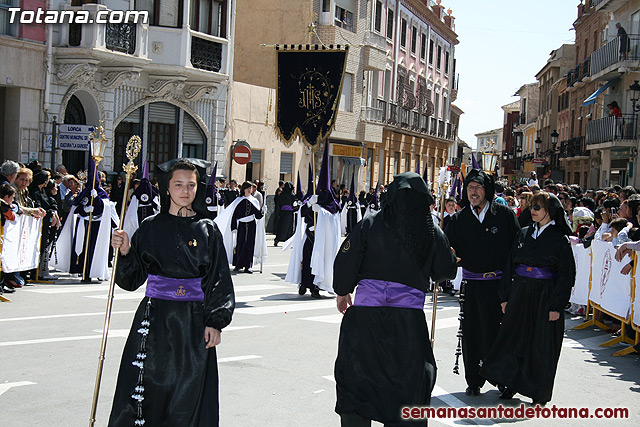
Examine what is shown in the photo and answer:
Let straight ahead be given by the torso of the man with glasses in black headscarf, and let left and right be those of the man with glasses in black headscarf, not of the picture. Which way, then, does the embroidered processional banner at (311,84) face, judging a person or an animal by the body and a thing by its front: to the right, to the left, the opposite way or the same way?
the same way

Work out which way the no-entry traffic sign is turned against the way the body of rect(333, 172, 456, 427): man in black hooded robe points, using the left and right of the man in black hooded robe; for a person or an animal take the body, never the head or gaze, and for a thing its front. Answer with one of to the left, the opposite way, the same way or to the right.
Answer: the opposite way

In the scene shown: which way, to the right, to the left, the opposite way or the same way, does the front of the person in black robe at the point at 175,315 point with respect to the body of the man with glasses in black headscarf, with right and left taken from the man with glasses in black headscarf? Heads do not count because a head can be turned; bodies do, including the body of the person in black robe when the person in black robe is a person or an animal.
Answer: the same way

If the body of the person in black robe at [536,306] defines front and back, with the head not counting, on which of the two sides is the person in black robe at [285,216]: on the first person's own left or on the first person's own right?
on the first person's own right

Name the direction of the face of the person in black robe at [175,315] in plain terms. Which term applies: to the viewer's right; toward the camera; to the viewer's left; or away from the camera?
toward the camera

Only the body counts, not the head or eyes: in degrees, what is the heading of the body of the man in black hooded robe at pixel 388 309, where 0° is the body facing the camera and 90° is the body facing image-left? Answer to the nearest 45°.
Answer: approximately 180°

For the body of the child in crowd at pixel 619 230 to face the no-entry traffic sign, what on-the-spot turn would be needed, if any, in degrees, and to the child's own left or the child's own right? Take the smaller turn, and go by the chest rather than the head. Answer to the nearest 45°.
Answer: approximately 45° to the child's own right

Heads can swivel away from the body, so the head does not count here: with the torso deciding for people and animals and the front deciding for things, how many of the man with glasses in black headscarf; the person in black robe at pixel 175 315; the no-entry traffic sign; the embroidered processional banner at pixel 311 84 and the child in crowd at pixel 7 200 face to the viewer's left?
0

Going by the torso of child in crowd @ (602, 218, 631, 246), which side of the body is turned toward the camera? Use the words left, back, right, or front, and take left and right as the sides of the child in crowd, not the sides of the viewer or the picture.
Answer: left

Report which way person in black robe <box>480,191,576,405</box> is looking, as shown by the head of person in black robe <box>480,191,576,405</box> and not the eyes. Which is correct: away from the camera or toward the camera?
toward the camera

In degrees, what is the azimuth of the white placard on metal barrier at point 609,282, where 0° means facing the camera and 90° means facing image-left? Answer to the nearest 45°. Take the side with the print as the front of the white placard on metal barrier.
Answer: approximately 45°

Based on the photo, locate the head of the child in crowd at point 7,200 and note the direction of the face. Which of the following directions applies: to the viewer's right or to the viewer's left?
to the viewer's right

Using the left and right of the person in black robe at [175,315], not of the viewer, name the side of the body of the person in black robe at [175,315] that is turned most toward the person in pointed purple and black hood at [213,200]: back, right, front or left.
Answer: back

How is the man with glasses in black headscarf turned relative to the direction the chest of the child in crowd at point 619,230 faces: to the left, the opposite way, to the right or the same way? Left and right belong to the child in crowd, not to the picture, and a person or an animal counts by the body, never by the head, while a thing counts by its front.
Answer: to the left

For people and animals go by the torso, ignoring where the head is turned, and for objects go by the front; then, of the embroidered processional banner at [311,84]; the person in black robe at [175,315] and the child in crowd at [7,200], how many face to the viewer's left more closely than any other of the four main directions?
0

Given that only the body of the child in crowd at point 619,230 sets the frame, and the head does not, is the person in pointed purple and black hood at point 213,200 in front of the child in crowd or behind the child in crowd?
in front
